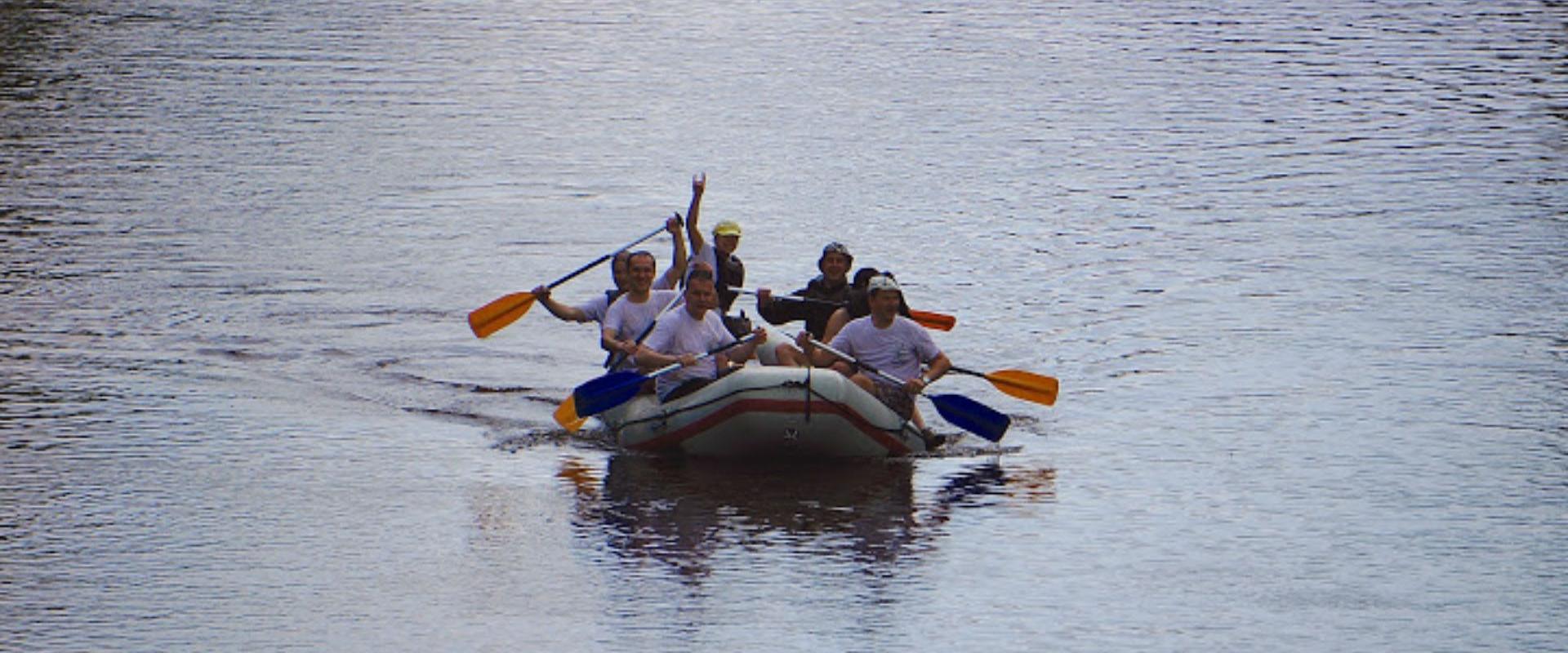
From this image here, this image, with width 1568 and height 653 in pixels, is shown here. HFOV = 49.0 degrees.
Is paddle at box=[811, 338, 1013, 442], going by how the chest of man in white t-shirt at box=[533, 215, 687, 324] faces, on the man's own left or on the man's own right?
on the man's own left

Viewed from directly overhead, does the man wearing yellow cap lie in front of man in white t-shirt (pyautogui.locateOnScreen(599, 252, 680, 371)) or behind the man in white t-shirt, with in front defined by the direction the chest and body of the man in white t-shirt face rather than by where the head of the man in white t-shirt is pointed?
behind

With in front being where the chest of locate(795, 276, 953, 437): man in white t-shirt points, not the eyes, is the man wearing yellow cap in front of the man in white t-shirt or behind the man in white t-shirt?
behind

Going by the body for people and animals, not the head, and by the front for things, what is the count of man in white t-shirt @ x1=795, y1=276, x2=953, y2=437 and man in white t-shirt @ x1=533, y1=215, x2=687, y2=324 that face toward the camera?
2

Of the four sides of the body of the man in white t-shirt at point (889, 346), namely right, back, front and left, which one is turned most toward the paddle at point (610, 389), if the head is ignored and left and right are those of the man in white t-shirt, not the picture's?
right

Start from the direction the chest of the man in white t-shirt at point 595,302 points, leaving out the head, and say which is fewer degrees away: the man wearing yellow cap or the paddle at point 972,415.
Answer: the paddle
